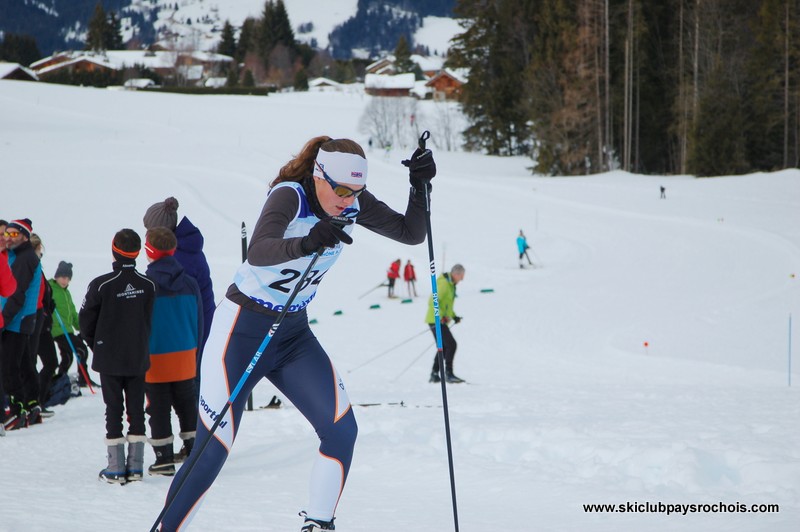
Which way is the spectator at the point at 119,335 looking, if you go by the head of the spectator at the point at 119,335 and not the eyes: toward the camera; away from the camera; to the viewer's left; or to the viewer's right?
away from the camera

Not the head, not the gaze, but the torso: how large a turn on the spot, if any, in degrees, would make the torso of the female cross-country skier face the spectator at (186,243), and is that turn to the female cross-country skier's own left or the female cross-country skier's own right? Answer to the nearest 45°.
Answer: approximately 135° to the female cross-country skier's own left

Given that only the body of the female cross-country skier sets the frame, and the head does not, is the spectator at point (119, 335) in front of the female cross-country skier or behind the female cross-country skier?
behind
